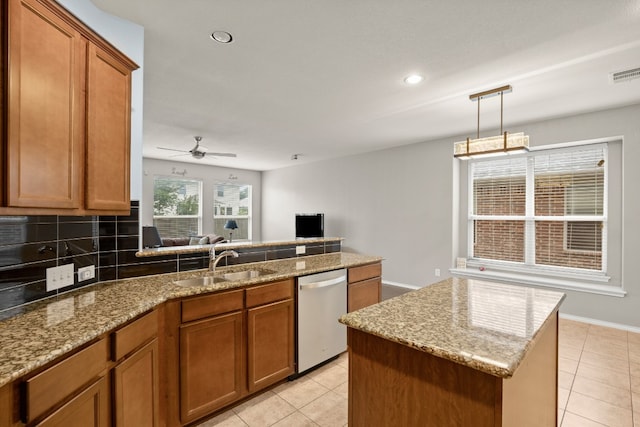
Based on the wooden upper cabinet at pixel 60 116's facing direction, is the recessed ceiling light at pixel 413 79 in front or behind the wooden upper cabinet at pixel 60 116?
in front

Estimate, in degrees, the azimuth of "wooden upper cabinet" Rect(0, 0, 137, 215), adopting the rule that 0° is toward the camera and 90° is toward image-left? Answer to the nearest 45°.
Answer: approximately 315°

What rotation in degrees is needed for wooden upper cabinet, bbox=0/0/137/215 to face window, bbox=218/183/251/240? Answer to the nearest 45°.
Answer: approximately 90° to its left

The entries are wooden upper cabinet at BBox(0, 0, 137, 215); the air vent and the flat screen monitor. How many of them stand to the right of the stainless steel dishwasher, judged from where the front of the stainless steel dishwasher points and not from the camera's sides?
1

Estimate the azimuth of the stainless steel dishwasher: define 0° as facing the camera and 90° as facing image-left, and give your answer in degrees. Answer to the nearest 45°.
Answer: approximately 315°

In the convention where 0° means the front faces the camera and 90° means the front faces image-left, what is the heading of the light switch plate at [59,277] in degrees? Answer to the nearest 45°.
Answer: approximately 315°

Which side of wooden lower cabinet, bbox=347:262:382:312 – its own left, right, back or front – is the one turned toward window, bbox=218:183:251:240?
back

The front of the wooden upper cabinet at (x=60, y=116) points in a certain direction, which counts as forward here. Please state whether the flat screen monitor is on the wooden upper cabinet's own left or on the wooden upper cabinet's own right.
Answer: on the wooden upper cabinet's own left

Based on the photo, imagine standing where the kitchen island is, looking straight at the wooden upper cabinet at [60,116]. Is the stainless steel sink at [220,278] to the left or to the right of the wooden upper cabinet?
right

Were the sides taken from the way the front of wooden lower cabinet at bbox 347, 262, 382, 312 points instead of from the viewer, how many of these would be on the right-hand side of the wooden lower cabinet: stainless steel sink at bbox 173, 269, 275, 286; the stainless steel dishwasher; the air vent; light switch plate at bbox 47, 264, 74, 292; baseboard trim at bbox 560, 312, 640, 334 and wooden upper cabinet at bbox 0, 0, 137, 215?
4

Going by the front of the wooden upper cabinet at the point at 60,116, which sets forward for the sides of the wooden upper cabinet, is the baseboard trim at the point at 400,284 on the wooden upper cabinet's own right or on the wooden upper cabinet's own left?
on the wooden upper cabinet's own left

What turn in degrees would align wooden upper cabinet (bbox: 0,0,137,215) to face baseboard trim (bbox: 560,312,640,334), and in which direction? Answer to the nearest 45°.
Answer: approximately 45° to its left

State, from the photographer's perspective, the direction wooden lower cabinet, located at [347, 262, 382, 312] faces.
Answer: facing the viewer and to the right of the viewer

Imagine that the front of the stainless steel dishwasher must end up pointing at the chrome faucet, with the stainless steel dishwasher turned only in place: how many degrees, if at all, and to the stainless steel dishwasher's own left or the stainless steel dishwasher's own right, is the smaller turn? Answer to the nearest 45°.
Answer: approximately 135° to the stainless steel dishwasher's own right

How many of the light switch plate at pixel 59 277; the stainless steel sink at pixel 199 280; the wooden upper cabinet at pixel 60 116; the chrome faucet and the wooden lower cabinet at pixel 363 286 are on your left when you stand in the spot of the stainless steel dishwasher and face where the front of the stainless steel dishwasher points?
1

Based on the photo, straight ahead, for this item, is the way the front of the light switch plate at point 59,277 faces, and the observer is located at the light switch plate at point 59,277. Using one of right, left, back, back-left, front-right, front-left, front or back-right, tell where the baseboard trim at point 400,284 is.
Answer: front-left

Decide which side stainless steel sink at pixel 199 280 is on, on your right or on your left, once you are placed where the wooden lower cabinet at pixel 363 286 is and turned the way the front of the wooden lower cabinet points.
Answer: on your right

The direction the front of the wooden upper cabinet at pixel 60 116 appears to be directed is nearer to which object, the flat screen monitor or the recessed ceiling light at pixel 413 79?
the recessed ceiling light
